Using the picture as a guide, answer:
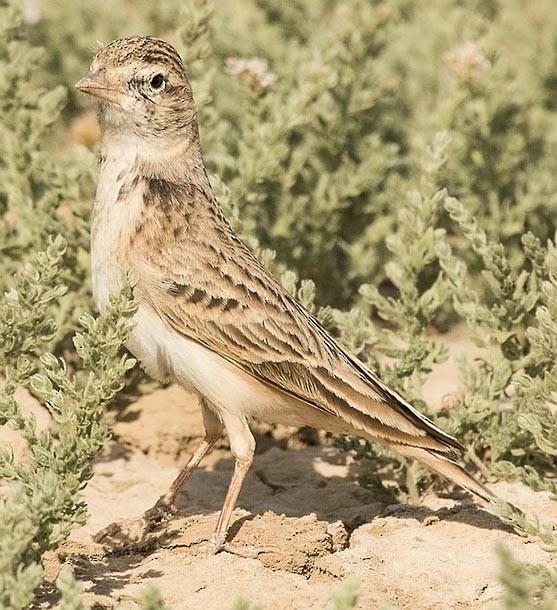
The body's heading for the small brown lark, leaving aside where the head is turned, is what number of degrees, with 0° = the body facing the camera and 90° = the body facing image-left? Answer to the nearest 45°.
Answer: approximately 90°
